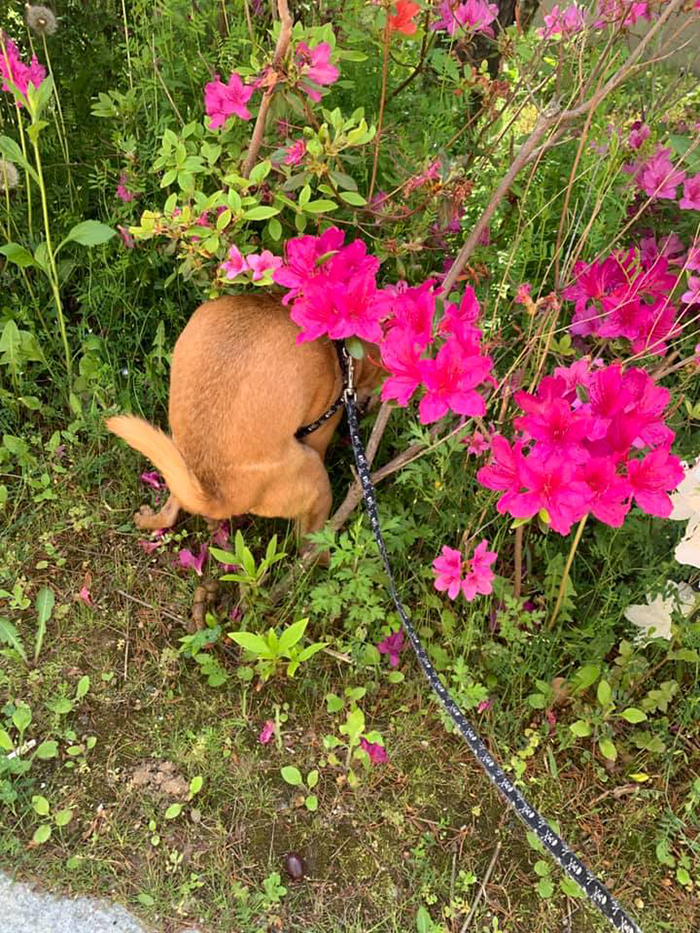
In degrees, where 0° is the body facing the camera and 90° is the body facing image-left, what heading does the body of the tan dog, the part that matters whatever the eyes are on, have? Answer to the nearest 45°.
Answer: approximately 225°

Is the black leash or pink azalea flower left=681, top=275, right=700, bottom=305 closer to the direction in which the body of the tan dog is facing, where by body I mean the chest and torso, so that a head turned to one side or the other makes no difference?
the pink azalea flower

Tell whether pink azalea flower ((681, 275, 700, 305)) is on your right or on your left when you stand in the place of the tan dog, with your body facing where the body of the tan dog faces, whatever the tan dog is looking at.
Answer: on your right

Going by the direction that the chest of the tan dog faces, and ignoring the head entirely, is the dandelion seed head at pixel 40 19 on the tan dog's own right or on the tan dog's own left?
on the tan dog's own left
